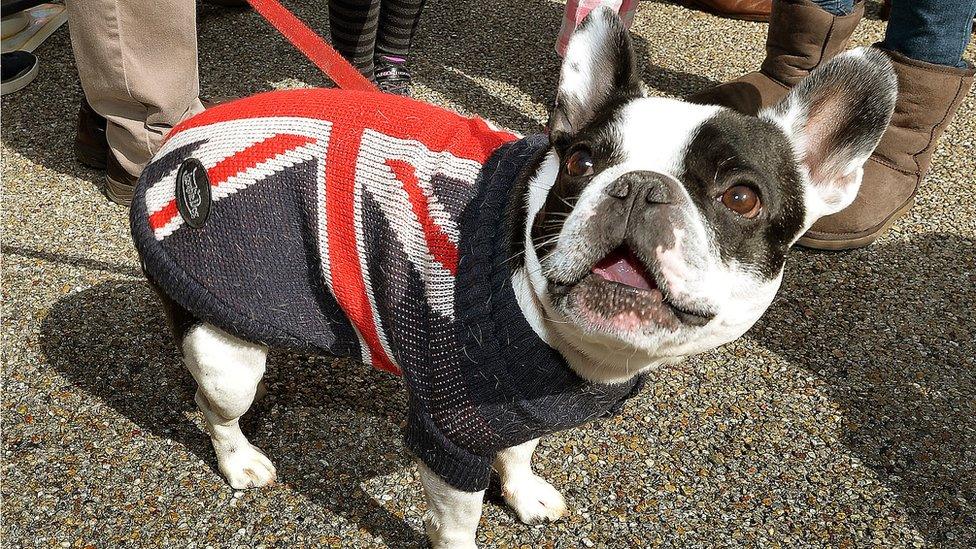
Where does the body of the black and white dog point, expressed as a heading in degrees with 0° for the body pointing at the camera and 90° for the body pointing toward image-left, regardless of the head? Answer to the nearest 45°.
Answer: approximately 315°

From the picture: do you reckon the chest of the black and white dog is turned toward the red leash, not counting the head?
no
